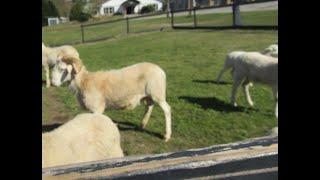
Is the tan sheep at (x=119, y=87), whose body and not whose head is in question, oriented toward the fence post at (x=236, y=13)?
no

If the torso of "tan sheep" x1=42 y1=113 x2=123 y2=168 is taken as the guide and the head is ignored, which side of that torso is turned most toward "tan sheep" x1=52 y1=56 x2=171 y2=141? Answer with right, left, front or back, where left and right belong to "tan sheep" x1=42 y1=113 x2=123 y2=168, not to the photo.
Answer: right

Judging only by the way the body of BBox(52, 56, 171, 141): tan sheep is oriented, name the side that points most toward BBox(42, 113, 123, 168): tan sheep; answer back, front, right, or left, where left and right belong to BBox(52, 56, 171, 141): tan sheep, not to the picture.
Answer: left

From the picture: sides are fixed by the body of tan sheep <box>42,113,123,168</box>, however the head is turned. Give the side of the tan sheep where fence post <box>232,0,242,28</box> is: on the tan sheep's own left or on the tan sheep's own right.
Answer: on the tan sheep's own right

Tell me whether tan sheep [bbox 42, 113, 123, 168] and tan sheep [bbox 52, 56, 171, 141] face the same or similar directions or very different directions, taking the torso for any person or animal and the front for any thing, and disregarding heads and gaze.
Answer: same or similar directions

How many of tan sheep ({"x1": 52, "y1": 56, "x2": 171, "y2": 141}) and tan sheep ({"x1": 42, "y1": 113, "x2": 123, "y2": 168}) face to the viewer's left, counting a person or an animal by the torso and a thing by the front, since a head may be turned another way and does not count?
2

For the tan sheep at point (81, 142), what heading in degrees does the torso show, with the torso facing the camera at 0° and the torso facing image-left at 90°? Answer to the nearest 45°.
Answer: approximately 90°

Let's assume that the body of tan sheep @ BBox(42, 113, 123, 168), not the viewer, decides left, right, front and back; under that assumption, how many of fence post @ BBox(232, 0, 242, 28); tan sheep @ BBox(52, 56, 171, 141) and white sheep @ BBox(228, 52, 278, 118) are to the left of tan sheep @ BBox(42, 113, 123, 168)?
0

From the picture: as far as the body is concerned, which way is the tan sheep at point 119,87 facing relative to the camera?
to the viewer's left

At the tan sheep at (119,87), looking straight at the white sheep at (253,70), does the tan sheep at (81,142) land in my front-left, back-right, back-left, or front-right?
back-right

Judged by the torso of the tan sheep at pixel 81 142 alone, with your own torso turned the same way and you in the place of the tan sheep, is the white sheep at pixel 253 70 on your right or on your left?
on your right
